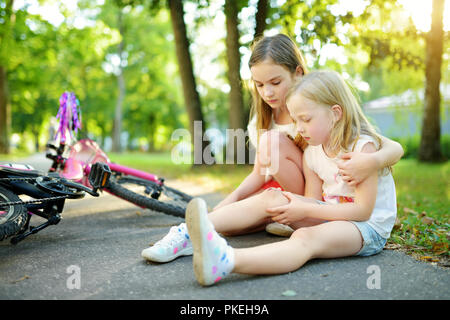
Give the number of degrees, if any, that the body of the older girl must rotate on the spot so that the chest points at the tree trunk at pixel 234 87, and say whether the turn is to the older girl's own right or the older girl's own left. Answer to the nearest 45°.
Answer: approximately 135° to the older girl's own right

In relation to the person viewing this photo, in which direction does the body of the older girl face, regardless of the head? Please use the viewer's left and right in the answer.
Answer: facing the viewer and to the left of the viewer

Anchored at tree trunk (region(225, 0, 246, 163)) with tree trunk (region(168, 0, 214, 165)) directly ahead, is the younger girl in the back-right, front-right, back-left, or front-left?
back-left

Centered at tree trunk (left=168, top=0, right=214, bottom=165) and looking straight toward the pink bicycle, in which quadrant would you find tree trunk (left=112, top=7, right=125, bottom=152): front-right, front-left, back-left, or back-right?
back-right

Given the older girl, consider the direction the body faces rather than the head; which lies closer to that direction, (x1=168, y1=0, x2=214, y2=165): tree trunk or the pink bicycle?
the pink bicycle

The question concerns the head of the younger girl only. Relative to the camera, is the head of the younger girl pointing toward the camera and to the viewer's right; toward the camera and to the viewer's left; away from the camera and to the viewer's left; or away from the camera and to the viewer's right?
toward the camera and to the viewer's left

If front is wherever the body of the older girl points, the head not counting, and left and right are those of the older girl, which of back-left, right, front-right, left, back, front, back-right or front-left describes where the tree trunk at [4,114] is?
right

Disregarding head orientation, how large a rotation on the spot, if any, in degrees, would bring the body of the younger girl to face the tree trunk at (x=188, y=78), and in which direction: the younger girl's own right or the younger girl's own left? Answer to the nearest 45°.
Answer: approximately 135° to the younger girl's own right

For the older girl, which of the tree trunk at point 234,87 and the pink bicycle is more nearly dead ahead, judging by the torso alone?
the pink bicycle

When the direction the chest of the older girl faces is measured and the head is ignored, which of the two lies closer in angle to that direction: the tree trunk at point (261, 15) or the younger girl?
the younger girl

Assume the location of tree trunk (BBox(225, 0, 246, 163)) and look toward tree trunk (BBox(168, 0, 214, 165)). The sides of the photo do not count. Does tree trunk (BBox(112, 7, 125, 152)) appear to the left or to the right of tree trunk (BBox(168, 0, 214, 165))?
right

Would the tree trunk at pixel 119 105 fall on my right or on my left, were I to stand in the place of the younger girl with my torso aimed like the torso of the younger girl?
on my right

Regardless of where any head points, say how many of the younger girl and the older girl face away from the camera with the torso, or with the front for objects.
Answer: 0

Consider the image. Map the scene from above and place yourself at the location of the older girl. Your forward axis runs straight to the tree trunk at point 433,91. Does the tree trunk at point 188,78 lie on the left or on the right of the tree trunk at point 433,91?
left
